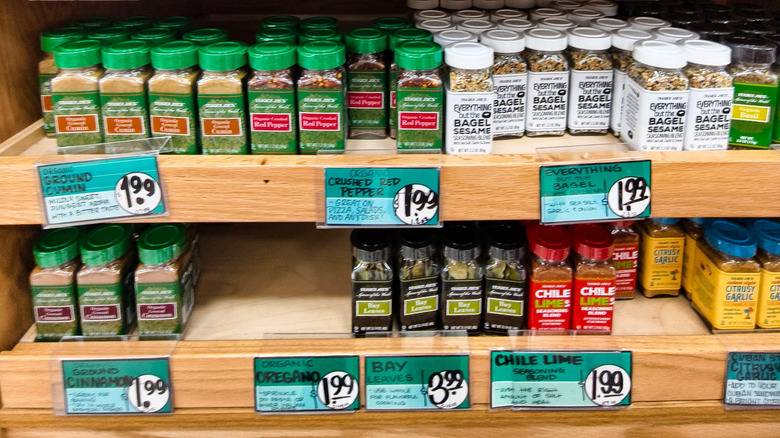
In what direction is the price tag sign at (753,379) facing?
toward the camera

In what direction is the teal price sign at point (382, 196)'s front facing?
toward the camera

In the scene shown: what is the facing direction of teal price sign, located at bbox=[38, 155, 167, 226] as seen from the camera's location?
facing the viewer

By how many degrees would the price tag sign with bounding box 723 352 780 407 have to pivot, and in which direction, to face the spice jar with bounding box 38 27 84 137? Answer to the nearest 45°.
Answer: approximately 90° to its right

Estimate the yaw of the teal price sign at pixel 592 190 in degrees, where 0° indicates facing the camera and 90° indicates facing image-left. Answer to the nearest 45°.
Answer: approximately 0°

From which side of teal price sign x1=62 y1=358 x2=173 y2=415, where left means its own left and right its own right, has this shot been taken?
front
